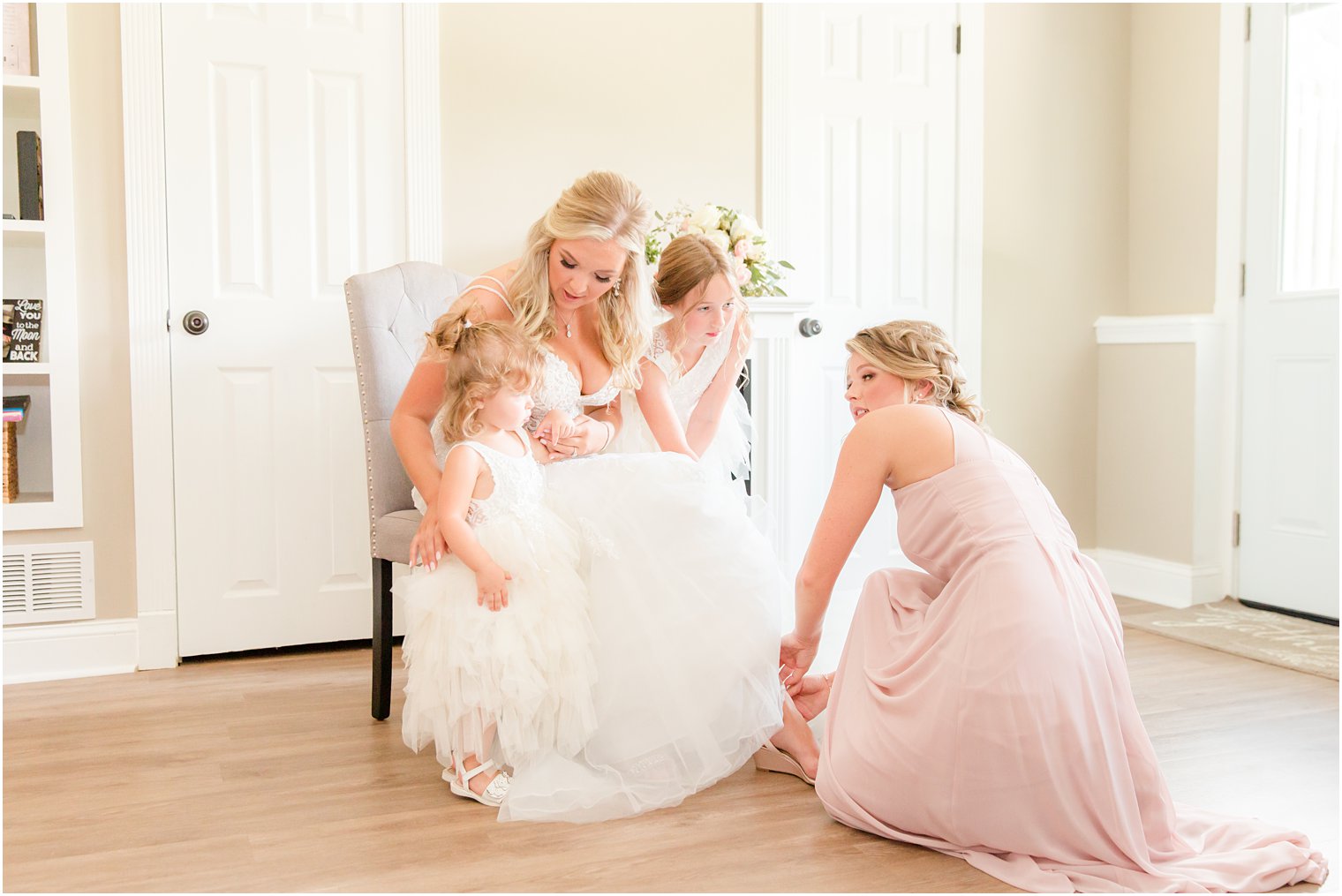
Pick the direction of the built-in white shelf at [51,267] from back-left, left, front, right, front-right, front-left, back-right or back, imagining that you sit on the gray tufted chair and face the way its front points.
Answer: back

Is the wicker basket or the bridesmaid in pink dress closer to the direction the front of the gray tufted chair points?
the bridesmaid in pink dress

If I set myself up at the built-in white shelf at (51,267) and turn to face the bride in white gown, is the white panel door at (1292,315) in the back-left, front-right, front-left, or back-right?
front-left

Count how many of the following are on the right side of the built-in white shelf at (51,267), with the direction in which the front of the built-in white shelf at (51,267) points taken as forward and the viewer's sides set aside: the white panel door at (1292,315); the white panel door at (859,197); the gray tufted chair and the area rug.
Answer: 0

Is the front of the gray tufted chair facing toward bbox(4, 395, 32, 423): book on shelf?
no

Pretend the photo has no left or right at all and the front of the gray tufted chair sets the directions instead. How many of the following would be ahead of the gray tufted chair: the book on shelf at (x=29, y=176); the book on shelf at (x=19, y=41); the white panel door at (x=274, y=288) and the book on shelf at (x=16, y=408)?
0

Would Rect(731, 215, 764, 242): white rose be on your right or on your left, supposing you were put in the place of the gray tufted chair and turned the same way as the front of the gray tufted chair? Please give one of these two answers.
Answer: on your left

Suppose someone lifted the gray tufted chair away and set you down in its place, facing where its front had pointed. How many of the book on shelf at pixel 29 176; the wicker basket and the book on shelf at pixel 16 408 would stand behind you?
3

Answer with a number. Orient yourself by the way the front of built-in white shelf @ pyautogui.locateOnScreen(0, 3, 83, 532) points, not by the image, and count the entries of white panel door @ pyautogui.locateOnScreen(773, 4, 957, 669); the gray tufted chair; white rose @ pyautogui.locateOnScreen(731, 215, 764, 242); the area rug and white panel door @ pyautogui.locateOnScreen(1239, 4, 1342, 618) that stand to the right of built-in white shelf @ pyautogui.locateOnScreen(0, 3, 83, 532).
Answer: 0

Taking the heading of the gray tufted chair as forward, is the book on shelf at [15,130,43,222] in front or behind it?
behind

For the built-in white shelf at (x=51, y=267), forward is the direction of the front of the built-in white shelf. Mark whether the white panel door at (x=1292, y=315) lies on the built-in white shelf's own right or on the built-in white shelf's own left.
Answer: on the built-in white shelf's own left

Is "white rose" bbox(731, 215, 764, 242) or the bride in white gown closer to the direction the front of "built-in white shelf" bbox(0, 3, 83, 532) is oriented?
the bride in white gown

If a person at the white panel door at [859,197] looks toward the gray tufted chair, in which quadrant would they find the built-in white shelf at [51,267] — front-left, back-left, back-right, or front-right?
front-right

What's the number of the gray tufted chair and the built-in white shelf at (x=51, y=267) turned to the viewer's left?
0

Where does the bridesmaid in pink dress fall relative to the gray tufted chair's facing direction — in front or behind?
in front

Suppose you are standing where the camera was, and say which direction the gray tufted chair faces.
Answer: facing the viewer and to the right of the viewer

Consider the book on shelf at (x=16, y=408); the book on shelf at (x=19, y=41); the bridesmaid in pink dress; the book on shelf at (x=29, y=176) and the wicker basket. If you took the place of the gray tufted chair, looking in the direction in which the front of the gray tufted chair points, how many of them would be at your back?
4

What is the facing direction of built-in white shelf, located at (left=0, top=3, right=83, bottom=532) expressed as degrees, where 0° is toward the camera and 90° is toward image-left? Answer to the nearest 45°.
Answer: approximately 0°
